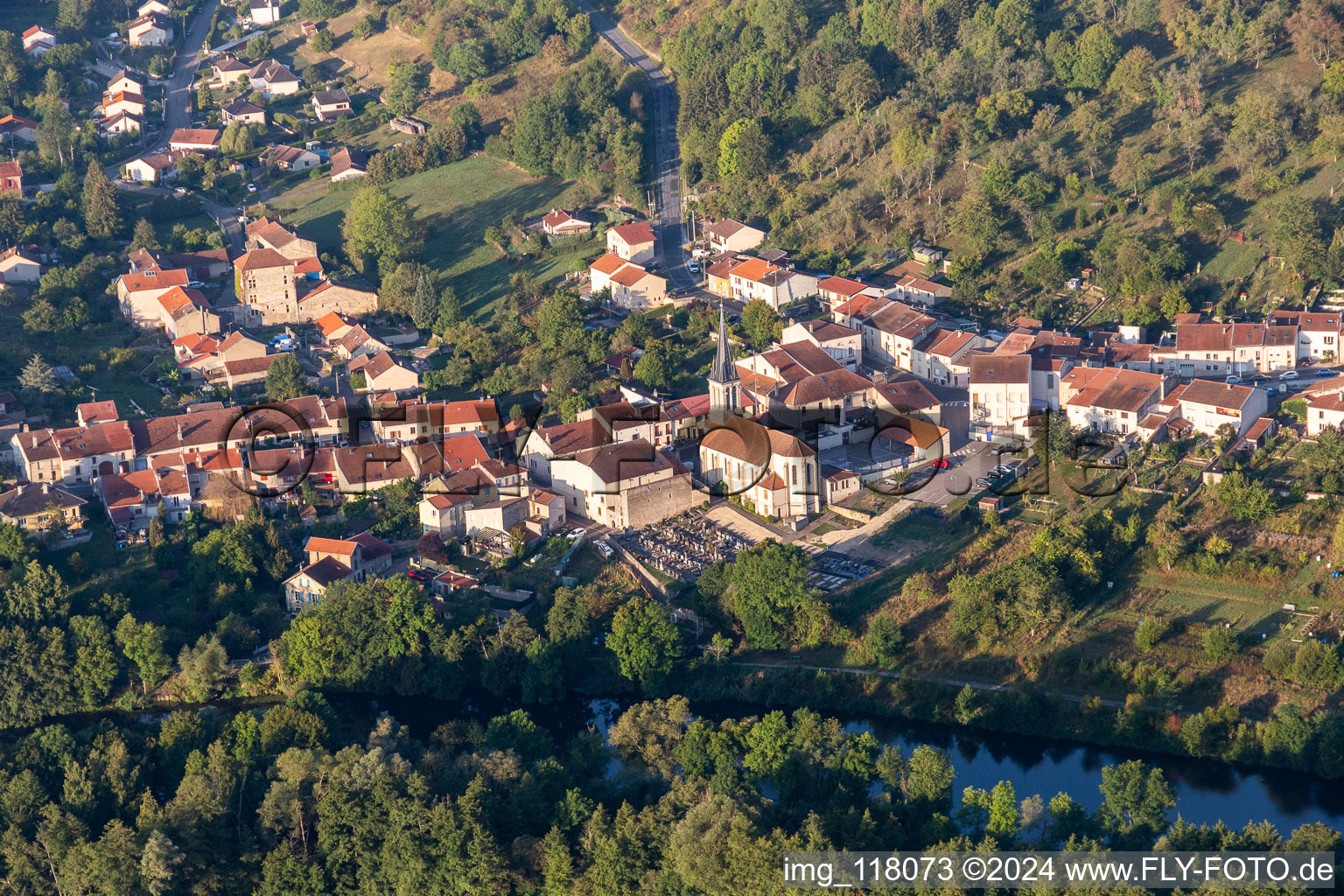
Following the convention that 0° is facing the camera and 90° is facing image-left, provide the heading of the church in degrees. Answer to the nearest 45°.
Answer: approximately 135°

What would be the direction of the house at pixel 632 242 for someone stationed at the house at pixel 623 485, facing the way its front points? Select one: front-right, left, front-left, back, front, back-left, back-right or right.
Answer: back-right

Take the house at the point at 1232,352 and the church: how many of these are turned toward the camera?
1

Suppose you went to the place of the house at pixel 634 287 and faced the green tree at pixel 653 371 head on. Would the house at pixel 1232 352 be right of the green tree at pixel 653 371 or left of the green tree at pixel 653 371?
left

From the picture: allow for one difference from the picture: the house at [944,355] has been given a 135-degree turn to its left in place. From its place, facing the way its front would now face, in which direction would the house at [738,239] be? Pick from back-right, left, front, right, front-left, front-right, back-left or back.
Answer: back-left

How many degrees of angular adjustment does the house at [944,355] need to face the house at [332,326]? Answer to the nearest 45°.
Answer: approximately 45° to its right

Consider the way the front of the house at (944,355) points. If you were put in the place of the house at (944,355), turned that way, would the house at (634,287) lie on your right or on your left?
on your right

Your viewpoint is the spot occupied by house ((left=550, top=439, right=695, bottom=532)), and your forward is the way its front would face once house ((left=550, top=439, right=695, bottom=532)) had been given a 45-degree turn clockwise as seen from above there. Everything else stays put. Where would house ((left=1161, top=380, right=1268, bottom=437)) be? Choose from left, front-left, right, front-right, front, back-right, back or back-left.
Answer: back

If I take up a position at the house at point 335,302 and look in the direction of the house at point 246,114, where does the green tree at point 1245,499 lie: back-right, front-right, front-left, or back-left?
back-right
